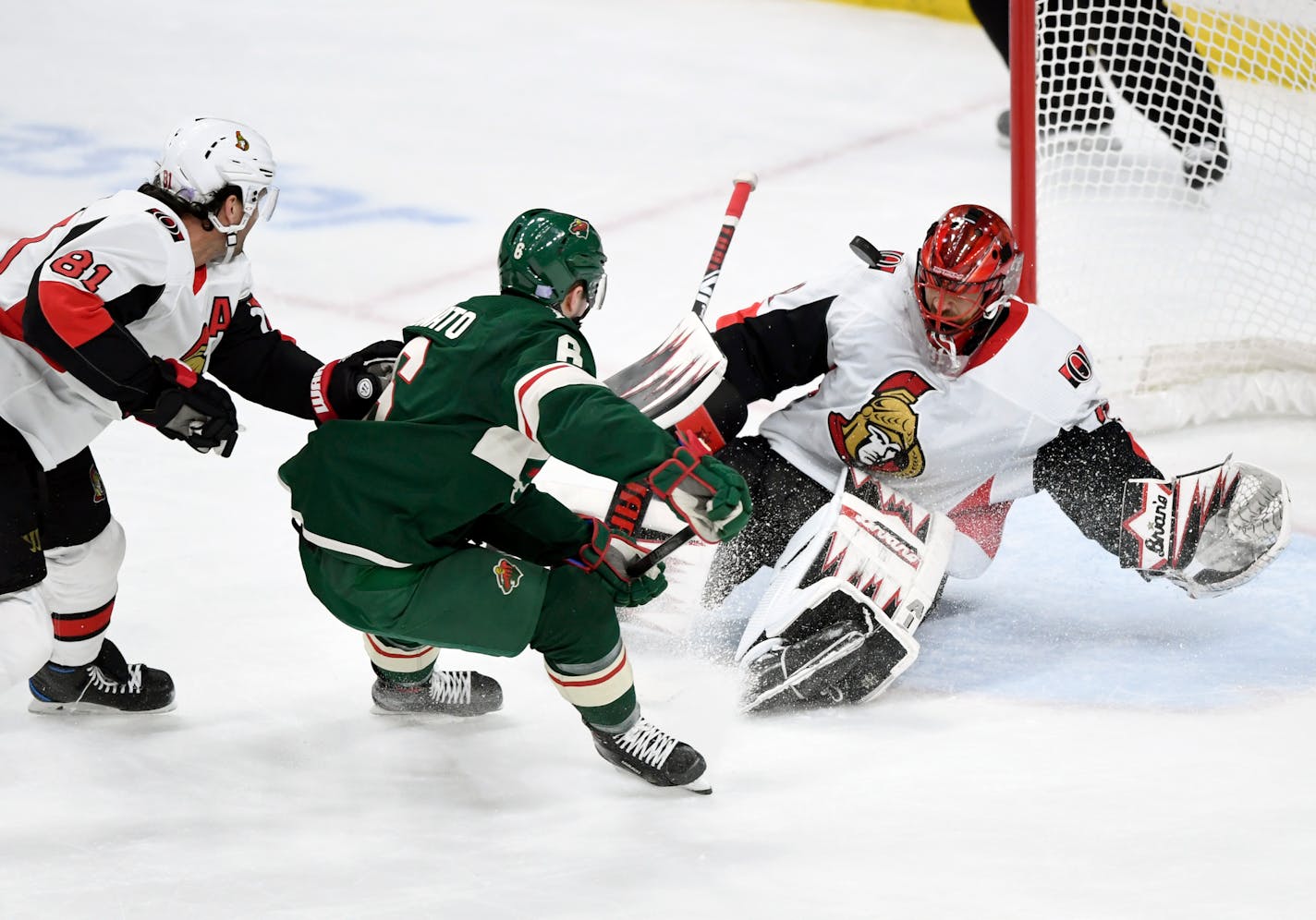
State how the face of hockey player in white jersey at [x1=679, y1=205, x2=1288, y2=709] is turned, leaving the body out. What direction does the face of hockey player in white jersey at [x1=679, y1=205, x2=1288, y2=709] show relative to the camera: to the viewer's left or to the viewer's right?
to the viewer's left

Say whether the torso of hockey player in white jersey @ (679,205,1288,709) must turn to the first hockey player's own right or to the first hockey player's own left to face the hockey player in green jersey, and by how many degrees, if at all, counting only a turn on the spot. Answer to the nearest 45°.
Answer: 0° — they already face them

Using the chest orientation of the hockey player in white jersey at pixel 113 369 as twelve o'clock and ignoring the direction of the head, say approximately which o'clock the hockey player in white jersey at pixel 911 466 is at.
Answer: the hockey player in white jersey at pixel 911 466 is roughly at 12 o'clock from the hockey player in white jersey at pixel 113 369.

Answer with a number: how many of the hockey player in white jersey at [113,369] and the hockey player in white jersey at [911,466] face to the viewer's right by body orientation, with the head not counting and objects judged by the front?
1

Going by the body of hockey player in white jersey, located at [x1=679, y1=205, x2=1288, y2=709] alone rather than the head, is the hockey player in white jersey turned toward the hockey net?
no

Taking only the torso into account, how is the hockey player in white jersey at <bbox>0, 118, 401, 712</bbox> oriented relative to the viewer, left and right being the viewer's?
facing to the right of the viewer

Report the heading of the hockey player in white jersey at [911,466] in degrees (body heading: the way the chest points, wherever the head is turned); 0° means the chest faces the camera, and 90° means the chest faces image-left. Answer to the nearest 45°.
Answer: approximately 45°

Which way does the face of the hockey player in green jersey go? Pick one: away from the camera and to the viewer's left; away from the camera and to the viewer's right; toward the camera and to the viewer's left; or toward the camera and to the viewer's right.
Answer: away from the camera and to the viewer's right

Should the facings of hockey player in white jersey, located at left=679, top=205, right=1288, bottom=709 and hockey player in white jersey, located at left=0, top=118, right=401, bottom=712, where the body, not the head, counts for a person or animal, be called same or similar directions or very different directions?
very different directions

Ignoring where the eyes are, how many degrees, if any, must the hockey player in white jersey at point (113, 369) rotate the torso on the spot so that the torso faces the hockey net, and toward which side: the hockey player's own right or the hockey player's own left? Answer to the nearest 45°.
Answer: approximately 45° to the hockey player's own left

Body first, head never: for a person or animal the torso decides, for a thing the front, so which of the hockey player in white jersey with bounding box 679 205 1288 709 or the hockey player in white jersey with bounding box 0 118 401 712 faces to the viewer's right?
the hockey player in white jersey with bounding box 0 118 401 712

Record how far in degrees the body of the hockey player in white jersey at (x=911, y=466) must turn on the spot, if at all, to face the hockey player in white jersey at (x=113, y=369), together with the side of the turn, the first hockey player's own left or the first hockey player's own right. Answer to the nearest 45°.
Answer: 0° — they already face them
